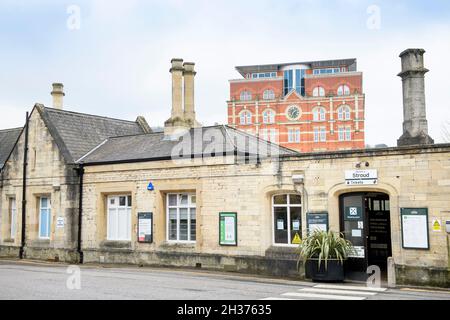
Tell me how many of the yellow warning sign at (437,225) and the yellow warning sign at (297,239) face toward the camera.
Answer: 2

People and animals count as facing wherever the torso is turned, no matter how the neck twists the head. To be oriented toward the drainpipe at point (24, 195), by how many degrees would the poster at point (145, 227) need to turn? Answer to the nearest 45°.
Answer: approximately 135° to its right

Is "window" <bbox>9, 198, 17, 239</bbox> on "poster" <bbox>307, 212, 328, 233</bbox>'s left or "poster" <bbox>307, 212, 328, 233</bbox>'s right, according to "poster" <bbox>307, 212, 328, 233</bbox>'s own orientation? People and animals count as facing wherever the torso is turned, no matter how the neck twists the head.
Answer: on its right

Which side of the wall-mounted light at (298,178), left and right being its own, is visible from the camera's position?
front

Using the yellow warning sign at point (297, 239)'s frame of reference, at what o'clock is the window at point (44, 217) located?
The window is roughly at 4 o'clock from the yellow warning sign.

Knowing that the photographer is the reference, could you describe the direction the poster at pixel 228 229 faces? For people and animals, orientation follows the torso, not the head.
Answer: facing the viewer

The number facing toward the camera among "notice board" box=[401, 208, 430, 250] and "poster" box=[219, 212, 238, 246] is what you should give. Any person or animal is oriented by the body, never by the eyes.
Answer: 2

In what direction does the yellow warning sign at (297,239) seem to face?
toward the camera

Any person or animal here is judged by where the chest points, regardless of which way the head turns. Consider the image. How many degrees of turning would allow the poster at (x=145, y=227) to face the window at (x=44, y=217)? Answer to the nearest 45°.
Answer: approximately 135° to its right

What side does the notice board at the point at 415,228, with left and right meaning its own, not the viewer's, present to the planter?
right
